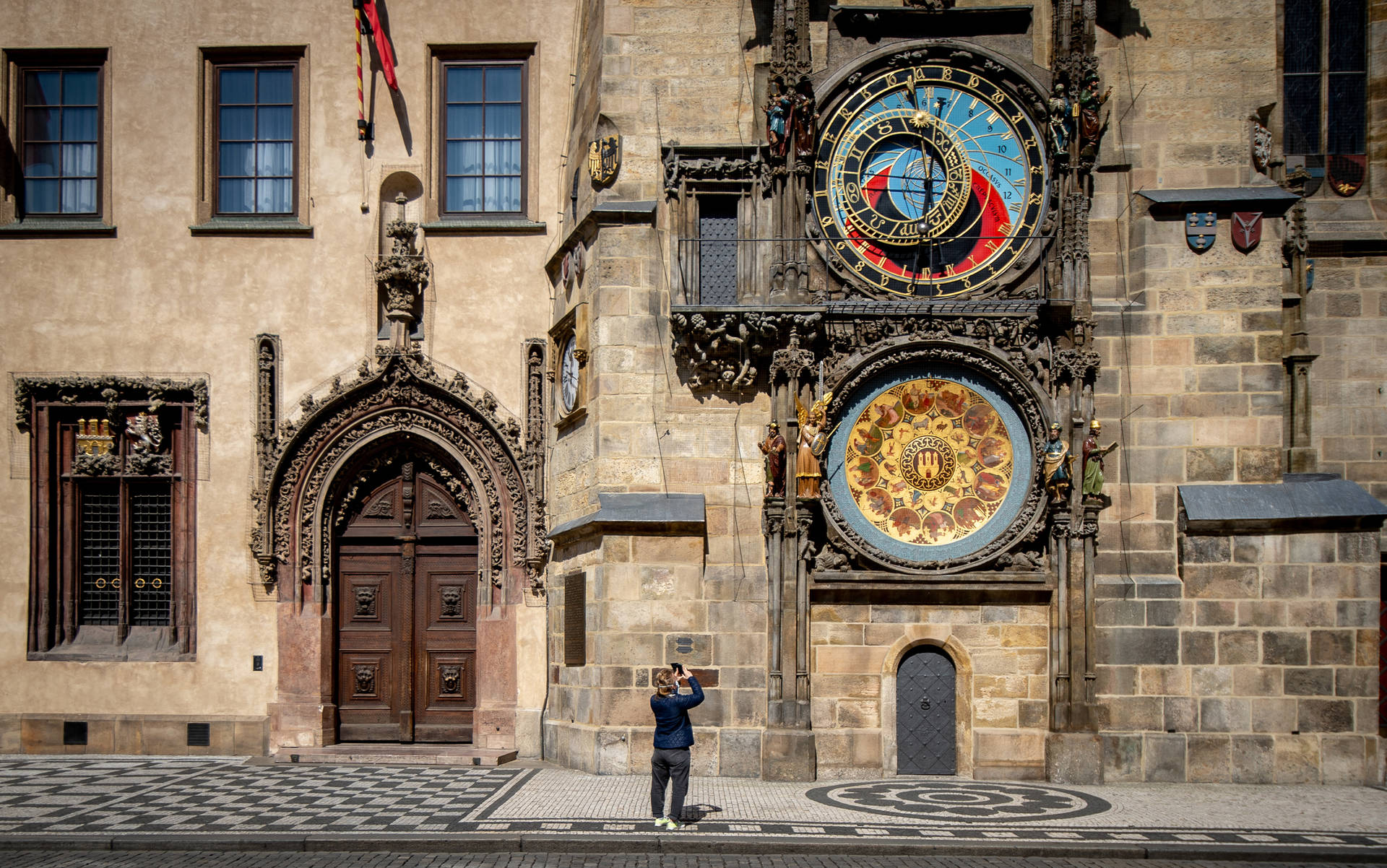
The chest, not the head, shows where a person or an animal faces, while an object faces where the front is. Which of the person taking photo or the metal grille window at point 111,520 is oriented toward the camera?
the metal grille window

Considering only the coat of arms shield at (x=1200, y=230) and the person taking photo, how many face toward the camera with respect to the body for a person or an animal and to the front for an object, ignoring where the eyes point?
1

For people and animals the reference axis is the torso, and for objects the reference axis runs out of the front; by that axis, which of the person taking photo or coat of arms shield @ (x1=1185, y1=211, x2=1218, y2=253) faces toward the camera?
the coat of arms shield

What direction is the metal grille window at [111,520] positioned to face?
toward the camera

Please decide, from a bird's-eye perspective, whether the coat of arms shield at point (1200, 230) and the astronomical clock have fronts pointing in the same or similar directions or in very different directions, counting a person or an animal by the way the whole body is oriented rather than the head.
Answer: same or similar directions

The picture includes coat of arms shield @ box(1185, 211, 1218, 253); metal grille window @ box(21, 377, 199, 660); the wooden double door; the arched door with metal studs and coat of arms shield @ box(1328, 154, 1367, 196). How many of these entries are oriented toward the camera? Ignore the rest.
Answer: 5

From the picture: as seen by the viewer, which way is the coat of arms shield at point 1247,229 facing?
toward the camera

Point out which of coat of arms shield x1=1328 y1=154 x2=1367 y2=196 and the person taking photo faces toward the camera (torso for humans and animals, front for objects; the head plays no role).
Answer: the coat of arms shield

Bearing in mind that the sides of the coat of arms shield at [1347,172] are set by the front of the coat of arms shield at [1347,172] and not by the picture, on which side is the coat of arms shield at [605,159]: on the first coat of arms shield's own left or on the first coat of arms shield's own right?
on the first coat of arms shield's own right

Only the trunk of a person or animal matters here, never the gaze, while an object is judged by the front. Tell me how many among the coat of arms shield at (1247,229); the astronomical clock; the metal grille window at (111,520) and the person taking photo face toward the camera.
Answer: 3

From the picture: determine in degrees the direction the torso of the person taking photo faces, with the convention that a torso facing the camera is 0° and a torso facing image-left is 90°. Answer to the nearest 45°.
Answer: approximately 225°

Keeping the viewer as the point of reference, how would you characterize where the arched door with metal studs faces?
facing the viewer

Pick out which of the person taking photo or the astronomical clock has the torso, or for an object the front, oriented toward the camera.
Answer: the astronomical clock
